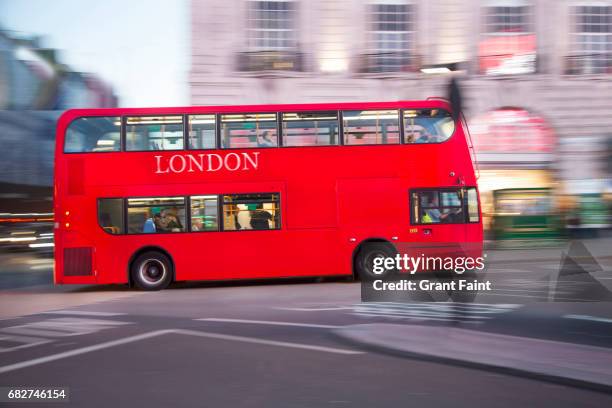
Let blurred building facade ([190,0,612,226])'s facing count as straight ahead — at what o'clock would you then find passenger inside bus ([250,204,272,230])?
The passenger inside bus is roughly at 1 o'clock from the blurred building facade.

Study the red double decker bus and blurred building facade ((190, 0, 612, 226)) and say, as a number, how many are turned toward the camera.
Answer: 1

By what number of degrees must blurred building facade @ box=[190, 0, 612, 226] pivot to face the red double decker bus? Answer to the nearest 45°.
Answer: approximately 45° to its right

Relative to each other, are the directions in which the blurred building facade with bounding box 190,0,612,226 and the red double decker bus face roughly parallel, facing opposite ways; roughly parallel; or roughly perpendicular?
roughly perpendicular

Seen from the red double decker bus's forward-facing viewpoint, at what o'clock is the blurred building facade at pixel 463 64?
The blurred building facade is roughly at 10 o'clock from the red double decker bus.

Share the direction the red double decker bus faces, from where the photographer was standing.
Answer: facing to the right of the viewer
